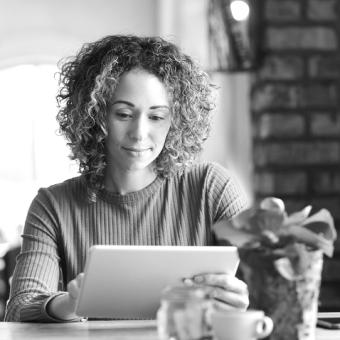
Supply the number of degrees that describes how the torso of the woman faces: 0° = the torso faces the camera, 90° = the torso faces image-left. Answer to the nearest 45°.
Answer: approximately 0°

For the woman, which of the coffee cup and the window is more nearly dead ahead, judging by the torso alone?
the coffee cup

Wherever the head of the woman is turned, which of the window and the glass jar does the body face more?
the glass jar

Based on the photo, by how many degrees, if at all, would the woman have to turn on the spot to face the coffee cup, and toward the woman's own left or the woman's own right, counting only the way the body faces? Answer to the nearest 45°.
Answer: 0° — they already face it

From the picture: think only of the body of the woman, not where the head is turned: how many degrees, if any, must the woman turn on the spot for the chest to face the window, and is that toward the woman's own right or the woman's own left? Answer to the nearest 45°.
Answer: approximately 180°

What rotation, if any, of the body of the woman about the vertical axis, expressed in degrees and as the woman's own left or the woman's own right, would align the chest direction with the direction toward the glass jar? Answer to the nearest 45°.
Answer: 0° — they already face it

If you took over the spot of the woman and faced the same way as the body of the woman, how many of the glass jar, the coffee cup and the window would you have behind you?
1
